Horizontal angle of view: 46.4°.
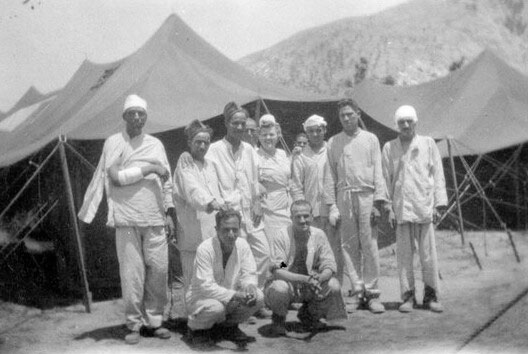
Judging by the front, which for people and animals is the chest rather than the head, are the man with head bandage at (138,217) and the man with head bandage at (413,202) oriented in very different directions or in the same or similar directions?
same or similar directions

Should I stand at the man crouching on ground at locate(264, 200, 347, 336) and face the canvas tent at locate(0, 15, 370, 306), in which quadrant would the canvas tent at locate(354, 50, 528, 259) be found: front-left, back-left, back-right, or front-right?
front-right

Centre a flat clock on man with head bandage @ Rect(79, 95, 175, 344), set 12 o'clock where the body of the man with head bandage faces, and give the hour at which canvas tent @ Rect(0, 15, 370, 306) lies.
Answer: The canvas tent is roughly at 6 o'clock from the man with head bandage.

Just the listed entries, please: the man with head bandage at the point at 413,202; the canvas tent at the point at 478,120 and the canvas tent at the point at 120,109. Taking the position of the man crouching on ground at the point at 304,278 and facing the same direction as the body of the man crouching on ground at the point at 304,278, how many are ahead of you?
0

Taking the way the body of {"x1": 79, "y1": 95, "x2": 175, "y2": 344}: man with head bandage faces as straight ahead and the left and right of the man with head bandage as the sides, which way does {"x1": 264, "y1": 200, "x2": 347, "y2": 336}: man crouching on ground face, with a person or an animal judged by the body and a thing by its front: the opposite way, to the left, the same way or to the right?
the same way

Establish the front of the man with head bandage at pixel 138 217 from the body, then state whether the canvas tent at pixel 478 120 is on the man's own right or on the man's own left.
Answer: on the man's own left

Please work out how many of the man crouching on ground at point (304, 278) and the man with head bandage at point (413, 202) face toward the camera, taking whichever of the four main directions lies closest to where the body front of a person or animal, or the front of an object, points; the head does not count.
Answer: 2

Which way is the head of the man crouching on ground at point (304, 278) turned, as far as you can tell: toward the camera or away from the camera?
toward the camera

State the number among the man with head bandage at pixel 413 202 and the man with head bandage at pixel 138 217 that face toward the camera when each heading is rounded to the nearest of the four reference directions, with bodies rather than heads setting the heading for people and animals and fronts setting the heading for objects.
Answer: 2

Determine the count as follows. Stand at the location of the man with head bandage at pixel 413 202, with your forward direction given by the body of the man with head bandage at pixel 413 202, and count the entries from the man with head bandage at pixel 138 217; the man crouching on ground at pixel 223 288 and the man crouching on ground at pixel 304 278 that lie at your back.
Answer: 0

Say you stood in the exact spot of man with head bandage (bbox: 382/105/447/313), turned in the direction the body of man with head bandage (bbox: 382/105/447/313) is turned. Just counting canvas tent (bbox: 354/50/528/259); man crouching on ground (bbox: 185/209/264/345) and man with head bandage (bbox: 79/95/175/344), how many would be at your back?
1

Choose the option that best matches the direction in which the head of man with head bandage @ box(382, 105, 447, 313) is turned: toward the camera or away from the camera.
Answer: toward the camera

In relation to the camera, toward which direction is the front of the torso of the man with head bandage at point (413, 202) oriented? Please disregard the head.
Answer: toward the camera

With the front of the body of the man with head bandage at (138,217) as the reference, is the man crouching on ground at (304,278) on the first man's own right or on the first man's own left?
on the first man's own left

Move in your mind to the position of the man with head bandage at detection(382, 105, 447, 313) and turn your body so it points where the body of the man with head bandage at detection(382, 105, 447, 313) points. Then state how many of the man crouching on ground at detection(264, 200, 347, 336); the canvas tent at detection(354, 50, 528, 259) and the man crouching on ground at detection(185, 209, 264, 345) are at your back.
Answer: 1

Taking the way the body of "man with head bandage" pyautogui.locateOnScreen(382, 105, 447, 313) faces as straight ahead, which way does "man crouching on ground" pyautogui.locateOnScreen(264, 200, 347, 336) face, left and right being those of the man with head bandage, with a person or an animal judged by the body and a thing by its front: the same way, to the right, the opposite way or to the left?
the same way

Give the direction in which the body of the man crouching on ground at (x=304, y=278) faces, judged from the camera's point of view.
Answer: toward the camera

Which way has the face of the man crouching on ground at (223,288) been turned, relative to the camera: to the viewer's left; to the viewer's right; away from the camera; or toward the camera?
toward the camera

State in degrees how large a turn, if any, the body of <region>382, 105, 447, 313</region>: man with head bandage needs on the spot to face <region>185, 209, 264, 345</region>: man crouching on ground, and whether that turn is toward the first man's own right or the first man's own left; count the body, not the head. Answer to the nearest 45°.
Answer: approximately 45° to the first man's own right

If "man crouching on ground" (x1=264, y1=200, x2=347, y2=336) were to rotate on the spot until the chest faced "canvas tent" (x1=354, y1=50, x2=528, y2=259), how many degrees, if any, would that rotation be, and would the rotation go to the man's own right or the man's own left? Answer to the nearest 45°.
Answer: approximately 135° to the man's own left

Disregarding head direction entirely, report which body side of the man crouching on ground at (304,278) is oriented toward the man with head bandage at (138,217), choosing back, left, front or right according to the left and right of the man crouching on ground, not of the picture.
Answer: right
